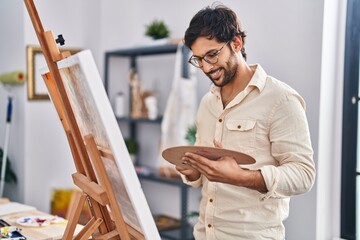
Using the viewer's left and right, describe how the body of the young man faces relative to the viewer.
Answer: facing the viewer and to the left of the viewer

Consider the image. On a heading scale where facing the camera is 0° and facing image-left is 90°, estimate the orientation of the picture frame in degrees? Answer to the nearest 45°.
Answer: approximately 0°

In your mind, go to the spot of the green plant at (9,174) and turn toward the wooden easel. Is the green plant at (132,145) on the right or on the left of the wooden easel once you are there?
left

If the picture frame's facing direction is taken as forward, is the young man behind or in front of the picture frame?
in front

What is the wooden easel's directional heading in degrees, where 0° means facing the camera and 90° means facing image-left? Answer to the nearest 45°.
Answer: approximately 225°

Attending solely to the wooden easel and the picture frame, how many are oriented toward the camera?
1

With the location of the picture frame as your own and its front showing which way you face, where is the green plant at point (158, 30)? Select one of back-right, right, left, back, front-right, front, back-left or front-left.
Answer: front-left

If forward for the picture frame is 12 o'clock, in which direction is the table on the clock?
The table is roughly at 12 o'clock from the picture frame.

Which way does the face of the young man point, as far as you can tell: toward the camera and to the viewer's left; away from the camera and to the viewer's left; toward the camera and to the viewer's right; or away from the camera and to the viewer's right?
toward the camera and to the viewer's left

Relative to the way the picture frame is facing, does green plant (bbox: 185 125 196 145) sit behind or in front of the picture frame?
in front

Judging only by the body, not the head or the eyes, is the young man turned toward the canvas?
yes
